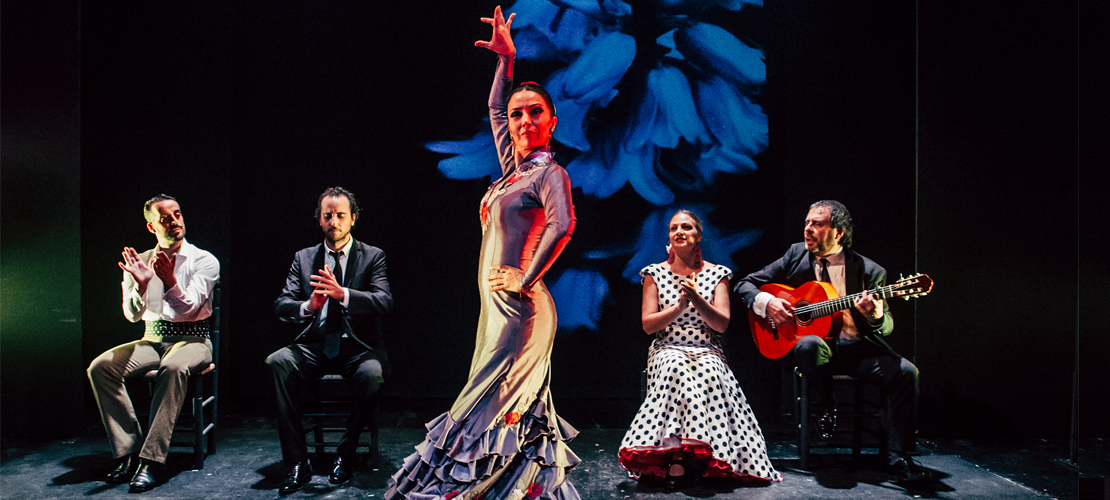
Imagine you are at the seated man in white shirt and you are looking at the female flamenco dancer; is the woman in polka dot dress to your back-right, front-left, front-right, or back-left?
front-left

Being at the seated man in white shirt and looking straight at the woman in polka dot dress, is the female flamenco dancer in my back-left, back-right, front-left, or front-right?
front-right

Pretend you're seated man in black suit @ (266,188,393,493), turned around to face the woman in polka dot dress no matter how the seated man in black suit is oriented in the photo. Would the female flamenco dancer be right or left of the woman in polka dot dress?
right

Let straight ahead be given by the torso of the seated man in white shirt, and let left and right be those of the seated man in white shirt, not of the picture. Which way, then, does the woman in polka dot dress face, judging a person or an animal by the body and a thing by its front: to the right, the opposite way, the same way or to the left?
the same way

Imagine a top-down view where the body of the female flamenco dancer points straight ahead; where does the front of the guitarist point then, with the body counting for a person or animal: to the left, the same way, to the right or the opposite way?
the same way

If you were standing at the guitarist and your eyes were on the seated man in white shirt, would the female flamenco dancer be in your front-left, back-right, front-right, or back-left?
front-left

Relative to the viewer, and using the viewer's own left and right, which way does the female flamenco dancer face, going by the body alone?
facing the viewer and to the left of the viewer

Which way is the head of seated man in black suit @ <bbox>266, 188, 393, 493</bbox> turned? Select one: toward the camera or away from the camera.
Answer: toward the camera

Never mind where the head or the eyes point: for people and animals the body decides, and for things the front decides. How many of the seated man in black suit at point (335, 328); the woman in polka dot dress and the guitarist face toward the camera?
3

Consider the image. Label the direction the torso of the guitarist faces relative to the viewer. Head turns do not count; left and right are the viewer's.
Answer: facing the viewer

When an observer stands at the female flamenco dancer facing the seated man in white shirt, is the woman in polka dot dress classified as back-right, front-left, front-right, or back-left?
back-right

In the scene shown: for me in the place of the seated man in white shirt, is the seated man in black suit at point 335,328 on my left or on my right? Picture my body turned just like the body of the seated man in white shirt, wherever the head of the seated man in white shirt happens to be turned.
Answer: on my left

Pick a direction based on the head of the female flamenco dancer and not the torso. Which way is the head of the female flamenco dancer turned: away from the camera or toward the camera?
toward the camera

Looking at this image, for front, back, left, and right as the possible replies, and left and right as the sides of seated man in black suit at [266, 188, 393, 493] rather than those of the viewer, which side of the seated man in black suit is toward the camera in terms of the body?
front
